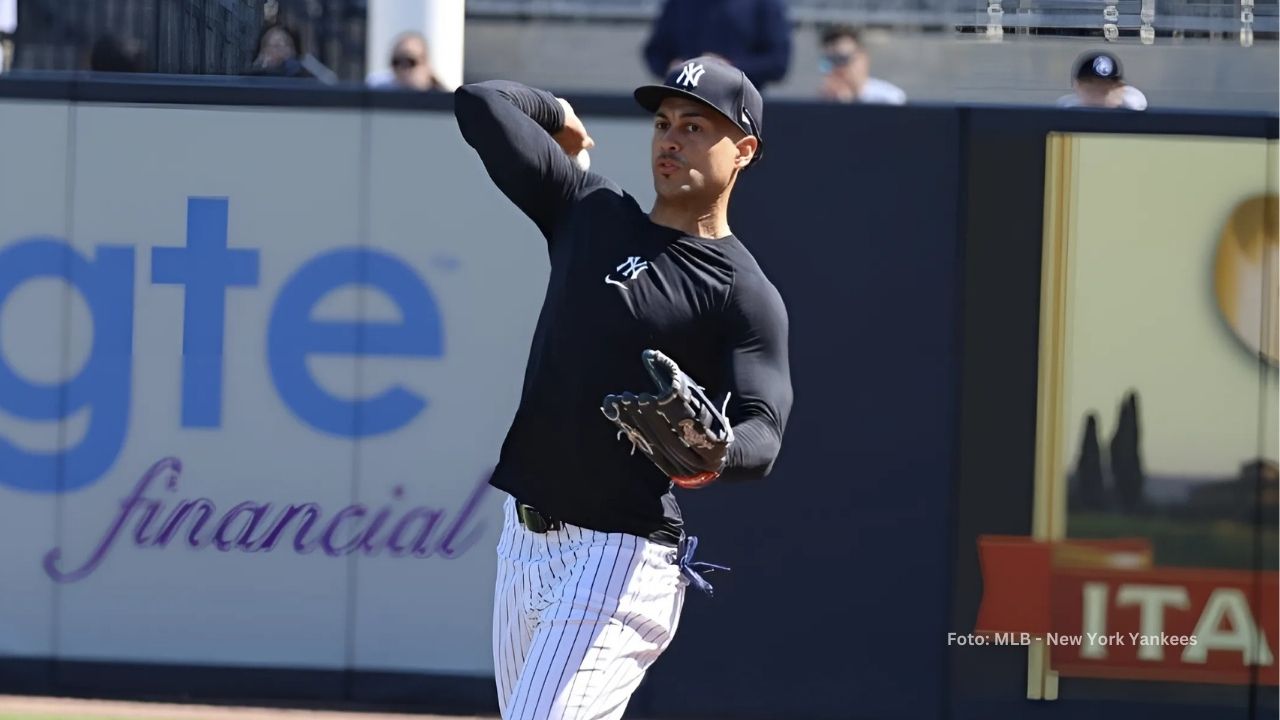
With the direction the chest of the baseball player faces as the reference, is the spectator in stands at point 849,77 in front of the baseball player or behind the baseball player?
behind

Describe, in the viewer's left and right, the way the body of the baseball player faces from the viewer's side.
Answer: facing the viewer and to the left of the viewer

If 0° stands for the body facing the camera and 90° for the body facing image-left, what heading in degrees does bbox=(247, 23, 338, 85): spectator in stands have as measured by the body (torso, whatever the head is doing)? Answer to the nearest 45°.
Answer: approximately 0°

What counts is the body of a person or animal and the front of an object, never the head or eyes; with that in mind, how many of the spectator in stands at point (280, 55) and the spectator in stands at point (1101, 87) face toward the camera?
2

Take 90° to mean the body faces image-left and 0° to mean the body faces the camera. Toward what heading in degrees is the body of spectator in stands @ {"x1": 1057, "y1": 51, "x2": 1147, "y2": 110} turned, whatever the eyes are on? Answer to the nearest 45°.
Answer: approximately 0°

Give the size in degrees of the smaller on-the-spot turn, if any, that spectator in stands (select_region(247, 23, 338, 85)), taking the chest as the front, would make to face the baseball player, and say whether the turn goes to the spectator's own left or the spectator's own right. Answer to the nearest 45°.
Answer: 0° — they already face them

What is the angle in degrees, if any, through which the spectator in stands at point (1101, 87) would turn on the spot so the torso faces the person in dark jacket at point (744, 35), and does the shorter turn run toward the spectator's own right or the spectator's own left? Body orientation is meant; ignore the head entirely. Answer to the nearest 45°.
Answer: approximately 45° to the spectator's own right

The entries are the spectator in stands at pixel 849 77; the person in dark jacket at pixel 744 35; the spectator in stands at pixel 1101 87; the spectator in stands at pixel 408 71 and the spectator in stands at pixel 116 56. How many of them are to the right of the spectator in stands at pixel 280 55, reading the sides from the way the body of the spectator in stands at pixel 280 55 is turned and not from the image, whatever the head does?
1
